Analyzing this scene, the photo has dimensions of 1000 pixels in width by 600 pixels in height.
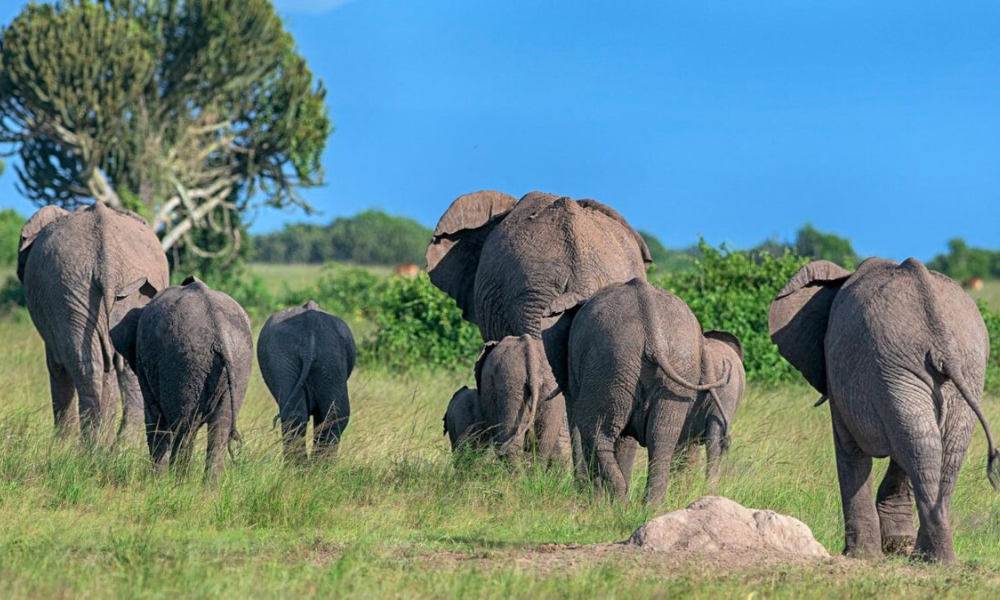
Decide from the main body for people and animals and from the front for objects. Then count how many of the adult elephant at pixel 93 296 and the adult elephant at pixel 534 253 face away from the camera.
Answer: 2

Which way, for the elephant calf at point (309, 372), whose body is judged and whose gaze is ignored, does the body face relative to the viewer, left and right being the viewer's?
facing away from the viewer

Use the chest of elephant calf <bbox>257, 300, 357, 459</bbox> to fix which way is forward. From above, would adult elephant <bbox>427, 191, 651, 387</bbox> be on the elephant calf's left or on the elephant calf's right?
on the elephant calf's right

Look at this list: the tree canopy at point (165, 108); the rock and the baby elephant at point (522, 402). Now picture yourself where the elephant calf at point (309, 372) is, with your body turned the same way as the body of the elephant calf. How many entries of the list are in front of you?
1

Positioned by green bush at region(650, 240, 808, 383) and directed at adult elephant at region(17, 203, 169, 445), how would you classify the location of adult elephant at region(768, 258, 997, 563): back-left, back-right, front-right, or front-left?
front-left

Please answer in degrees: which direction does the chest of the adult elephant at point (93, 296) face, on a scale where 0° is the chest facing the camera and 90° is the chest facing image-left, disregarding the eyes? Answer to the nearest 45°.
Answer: approximately 180°

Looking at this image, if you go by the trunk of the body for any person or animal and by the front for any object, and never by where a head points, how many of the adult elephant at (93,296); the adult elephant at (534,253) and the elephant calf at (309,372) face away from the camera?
3

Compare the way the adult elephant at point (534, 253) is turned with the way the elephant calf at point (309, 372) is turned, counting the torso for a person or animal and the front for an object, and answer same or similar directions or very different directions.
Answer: same or similar directions

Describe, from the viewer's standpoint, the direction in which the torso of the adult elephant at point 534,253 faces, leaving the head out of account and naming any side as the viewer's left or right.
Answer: facing away from the viewer

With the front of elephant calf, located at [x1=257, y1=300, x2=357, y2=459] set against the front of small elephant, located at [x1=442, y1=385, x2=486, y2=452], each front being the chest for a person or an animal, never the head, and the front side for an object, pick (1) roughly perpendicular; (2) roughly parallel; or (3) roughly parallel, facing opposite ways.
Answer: roughly parallel

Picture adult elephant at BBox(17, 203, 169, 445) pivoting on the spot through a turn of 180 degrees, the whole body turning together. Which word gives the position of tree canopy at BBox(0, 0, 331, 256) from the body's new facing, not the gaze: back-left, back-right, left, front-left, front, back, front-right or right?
back

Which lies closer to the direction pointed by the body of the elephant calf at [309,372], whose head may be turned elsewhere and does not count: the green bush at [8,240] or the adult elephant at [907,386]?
the green bush

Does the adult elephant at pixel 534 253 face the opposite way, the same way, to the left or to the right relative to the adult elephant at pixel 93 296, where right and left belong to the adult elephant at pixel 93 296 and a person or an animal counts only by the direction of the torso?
the same way

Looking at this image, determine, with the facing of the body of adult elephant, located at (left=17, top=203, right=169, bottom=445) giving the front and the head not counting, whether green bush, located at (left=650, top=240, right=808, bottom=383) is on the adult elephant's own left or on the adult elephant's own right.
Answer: on the adult elephant's own right

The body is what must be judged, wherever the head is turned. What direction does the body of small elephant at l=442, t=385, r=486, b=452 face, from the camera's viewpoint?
away from the camera
